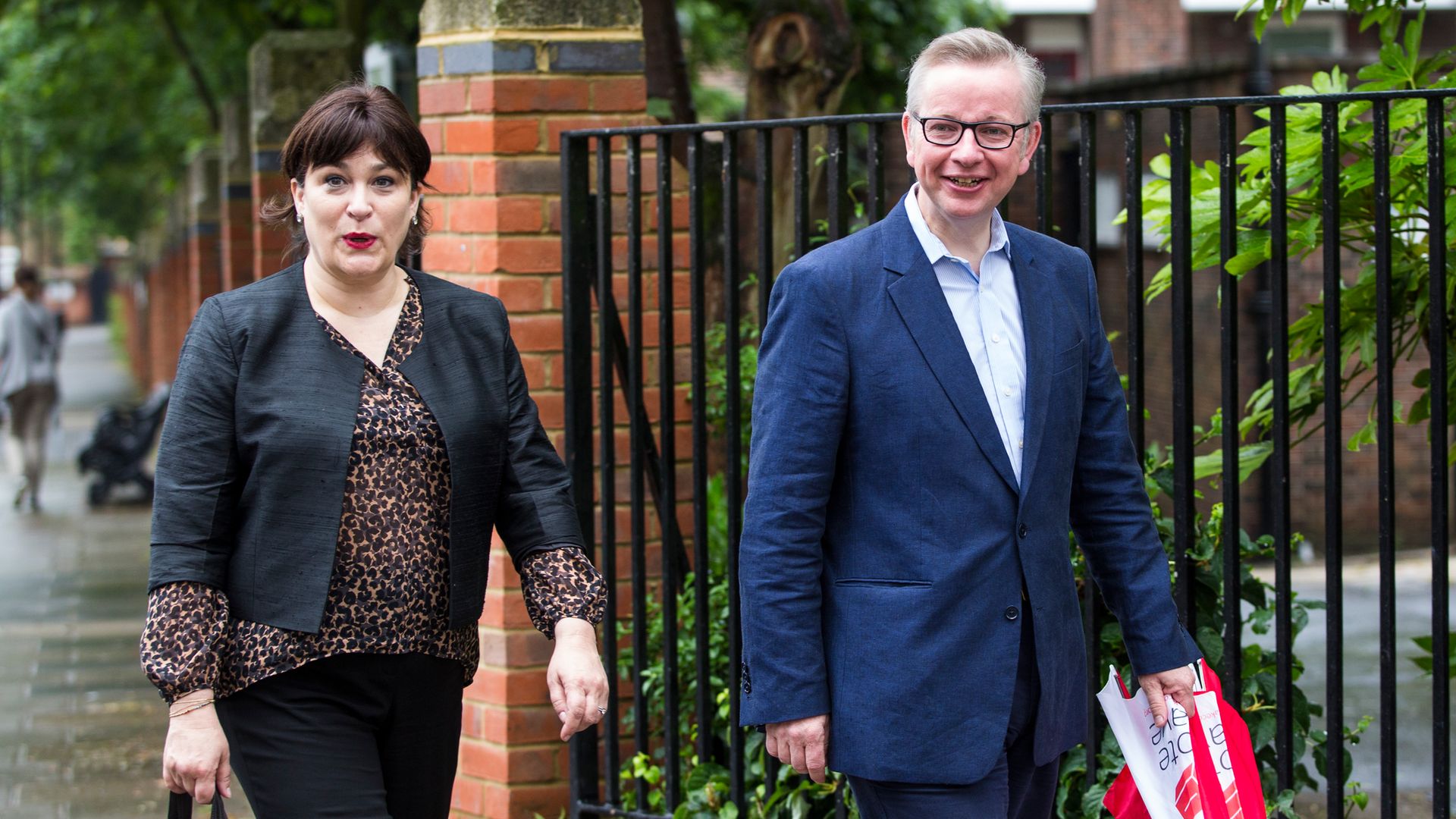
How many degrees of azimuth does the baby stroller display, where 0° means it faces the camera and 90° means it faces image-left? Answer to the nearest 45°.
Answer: approximately 45°

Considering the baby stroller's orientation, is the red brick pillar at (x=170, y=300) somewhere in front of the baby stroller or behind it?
behind

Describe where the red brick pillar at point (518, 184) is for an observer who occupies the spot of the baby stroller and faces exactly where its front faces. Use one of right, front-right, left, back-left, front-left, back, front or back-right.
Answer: front-left

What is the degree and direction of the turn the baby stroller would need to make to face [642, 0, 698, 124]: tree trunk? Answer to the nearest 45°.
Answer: approximately 45° to its left

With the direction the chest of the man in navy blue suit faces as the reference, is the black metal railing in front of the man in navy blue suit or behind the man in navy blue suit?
behind

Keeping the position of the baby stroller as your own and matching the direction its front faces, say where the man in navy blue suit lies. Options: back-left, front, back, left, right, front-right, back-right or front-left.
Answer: front-left

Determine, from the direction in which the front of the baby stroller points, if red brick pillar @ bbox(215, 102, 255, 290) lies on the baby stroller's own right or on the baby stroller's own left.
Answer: on the baby stroller's own left

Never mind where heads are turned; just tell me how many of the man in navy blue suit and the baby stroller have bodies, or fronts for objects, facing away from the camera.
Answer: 0
